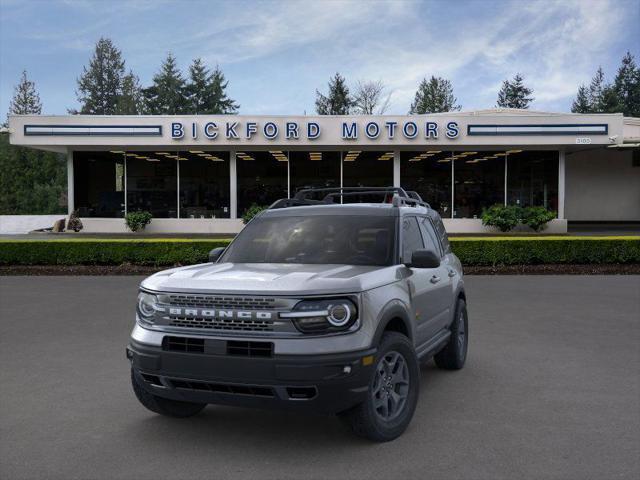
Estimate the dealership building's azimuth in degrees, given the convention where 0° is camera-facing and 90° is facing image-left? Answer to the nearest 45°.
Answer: approximately 0°

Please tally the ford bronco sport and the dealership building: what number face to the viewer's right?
0

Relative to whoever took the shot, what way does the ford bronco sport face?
facing the viewer and to the left of the viewer

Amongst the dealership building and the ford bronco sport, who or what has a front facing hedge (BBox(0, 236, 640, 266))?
the dealership building

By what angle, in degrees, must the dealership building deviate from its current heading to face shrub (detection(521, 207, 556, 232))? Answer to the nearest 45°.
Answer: approximately 90° to its left

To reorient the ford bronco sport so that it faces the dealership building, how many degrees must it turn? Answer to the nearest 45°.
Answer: approximately 135° to its right

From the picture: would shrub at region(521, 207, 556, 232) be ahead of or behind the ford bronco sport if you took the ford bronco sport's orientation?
behind

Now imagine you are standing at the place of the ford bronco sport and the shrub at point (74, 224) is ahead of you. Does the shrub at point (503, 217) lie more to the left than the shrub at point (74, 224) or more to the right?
right

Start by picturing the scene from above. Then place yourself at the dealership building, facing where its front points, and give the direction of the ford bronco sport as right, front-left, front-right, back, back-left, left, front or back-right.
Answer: front

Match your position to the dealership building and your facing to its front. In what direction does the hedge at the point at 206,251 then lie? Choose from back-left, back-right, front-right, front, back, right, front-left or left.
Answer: front
